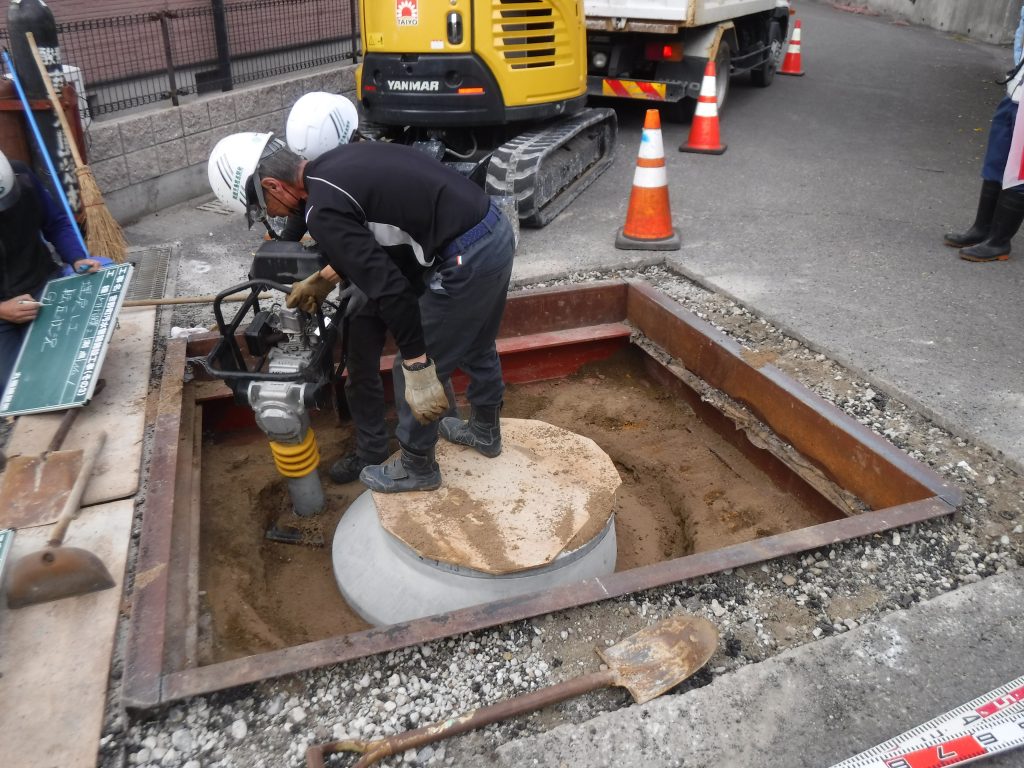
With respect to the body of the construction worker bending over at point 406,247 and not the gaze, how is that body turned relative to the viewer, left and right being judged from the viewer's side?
facing to the left of the viewer

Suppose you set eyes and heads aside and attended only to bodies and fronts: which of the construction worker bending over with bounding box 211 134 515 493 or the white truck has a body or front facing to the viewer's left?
the construction worker bending over

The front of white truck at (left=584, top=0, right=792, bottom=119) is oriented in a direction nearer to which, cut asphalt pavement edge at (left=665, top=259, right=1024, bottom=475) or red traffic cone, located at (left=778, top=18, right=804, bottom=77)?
the red traffic cone

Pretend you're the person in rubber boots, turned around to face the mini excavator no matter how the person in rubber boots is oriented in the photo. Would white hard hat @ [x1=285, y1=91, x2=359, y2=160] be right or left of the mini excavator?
left

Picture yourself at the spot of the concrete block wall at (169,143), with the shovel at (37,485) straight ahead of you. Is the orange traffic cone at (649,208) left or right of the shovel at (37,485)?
left

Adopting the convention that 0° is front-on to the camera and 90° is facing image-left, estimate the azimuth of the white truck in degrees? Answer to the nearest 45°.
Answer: approximately 225°

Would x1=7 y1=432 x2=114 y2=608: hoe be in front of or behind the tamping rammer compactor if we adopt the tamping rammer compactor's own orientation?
in front

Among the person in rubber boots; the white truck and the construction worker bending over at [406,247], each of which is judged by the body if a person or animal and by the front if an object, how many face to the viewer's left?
2

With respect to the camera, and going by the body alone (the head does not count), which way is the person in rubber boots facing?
to the viewer's left
